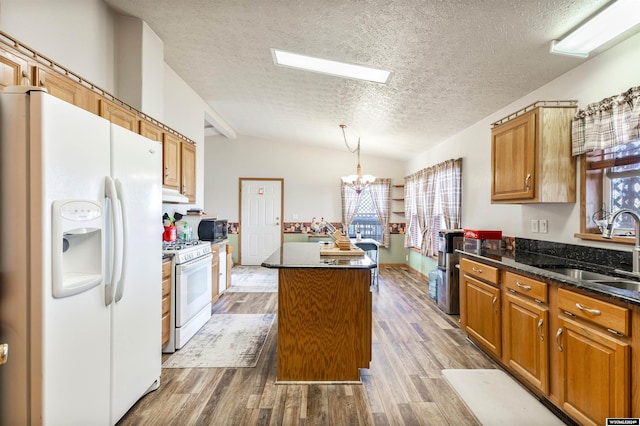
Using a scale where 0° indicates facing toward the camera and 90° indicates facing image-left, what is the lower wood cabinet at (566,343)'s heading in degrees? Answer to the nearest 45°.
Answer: approximately 45°

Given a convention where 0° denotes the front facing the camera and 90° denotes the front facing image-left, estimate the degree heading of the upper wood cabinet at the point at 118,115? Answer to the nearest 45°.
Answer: approximately 315°

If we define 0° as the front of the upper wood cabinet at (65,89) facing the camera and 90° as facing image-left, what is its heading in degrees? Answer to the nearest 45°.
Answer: approximately 315°

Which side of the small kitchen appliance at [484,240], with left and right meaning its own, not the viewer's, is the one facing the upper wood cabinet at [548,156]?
left

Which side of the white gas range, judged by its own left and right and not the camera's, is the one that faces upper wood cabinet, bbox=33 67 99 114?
right

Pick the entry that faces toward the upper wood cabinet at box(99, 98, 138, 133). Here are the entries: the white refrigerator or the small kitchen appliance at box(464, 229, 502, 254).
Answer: the small kitchen appliance

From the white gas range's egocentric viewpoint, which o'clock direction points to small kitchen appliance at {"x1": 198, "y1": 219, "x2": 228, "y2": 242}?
The small kitchen appliance is roughly at 8 o'clock from the white gas range.

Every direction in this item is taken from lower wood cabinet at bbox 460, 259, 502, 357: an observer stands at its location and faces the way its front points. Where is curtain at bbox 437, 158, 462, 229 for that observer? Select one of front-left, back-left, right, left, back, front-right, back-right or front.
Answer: back-right

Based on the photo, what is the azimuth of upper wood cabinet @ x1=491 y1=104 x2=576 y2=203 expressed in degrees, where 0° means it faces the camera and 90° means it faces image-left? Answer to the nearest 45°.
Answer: approximately 45°

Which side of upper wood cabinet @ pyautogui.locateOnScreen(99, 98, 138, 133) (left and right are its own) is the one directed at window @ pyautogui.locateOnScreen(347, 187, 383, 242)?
left
